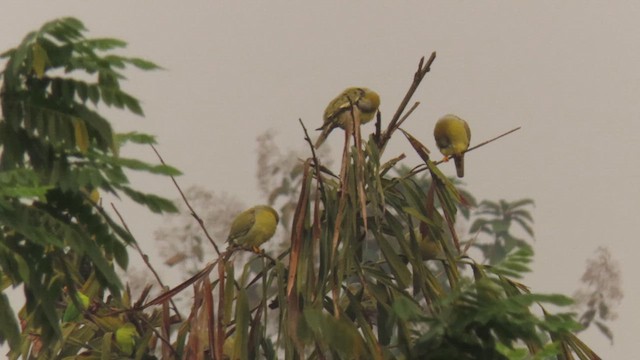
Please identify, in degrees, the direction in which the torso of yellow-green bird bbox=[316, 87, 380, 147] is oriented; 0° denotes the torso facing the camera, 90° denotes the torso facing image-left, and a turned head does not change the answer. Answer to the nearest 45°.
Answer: approximately 270°

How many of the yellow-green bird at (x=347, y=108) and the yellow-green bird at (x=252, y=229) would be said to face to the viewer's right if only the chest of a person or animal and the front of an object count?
2

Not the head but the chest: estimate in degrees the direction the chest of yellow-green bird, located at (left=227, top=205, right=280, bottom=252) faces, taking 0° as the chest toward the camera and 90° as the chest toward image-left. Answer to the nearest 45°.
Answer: approximately 270°

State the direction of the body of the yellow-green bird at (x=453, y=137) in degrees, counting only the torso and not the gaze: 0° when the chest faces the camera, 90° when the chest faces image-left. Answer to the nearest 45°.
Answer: approximately 45°

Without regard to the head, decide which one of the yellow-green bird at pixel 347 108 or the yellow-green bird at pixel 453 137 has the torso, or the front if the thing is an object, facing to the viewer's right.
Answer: the yellow-green bird at pixel 347 108
